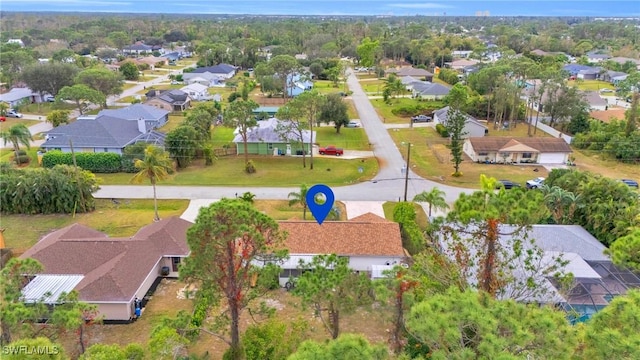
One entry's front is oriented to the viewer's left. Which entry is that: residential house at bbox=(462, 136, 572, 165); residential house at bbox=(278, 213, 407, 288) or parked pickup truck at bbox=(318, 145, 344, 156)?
the parked pickup truck

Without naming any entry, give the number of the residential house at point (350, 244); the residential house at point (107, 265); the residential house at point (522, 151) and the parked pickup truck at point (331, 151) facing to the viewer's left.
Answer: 1

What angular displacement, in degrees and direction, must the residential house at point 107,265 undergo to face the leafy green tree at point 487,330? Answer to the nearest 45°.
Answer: approximately 135° to its right

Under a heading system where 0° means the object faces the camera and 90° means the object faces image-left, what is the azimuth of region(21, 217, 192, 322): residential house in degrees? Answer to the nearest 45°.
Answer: approximately 180°

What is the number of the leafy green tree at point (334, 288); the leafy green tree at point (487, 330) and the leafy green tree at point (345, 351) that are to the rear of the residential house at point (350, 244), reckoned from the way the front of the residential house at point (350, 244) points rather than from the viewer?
3

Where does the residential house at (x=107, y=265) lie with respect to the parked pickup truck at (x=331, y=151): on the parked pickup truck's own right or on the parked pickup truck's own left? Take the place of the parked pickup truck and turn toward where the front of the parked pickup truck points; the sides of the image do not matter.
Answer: on the parked pickup truck's own left

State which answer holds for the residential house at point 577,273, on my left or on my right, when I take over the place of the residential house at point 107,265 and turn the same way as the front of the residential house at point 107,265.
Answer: on my right

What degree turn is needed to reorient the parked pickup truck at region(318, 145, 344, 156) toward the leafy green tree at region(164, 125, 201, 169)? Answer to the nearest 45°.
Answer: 0° — it already faces it

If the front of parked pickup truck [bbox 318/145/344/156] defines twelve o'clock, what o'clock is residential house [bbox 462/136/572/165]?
The residential house is roughly at 6 o'clock from the parked pickup truck.

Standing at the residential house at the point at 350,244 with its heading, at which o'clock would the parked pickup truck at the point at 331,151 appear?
The parked pickup truck is roughly at 12 o'clock from the residential house.

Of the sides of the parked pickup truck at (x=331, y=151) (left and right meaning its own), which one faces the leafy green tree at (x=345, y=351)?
left

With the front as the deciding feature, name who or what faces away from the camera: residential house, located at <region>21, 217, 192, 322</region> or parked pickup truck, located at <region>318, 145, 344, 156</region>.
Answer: the residential house

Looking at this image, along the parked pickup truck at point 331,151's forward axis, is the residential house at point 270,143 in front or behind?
in front

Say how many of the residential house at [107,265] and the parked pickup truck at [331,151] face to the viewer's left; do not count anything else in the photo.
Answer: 1

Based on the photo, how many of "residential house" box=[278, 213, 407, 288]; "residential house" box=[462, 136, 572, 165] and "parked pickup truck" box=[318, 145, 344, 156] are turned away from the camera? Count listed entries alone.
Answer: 1

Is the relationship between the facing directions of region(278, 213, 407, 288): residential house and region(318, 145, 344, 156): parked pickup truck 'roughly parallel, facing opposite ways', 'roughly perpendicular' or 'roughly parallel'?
roughly perpendicular

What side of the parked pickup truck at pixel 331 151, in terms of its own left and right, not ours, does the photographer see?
left
